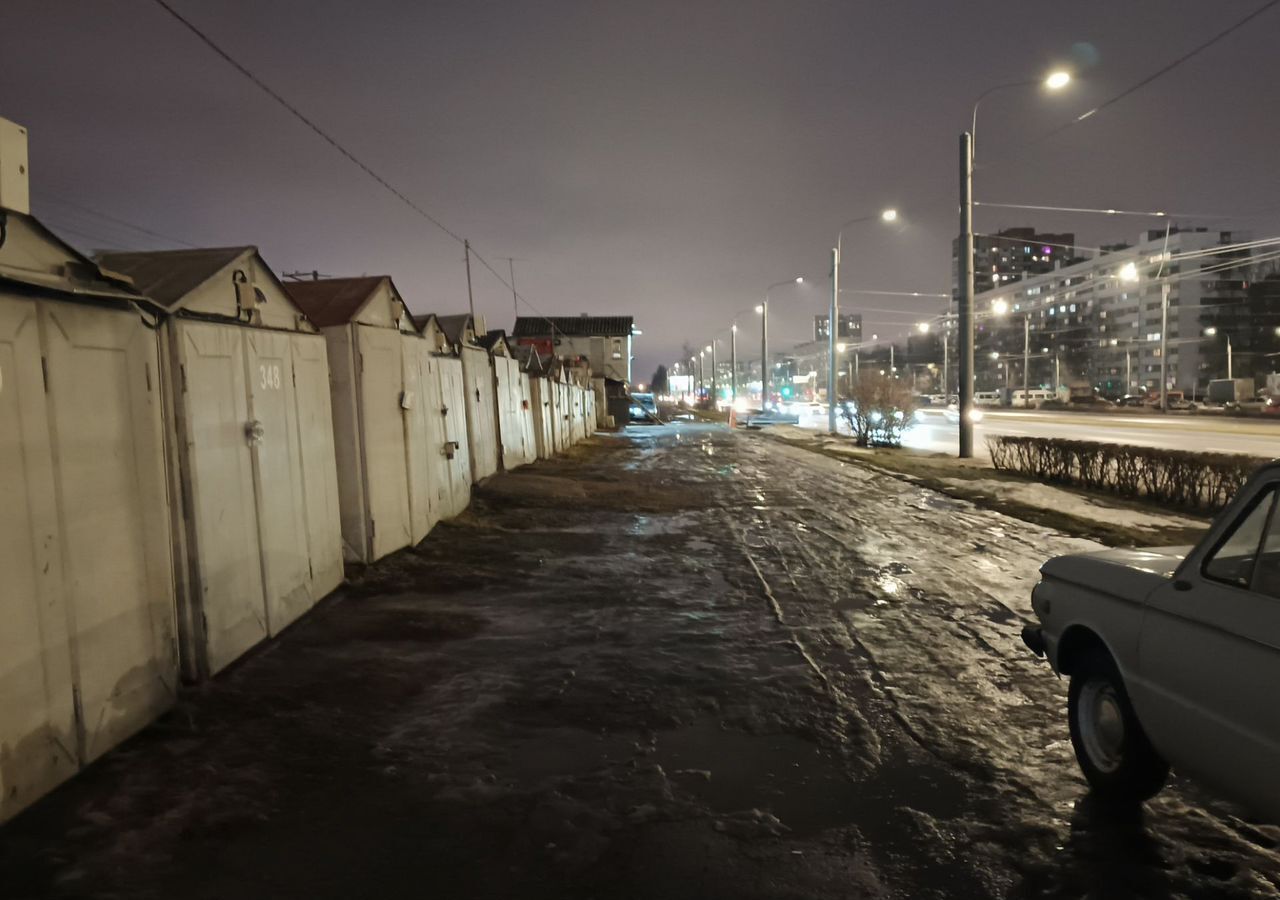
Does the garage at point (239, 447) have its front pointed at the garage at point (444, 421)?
no

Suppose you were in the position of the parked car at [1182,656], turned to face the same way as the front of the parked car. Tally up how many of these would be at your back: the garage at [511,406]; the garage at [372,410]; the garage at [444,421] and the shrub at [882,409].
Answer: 0

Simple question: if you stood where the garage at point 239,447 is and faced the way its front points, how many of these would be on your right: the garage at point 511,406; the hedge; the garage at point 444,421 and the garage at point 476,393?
0

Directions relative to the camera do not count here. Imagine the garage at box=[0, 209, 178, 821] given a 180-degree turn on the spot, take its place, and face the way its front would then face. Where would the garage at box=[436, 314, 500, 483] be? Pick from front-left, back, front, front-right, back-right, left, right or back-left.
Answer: right

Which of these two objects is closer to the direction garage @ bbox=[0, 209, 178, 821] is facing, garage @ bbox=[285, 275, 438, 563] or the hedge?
the hedge

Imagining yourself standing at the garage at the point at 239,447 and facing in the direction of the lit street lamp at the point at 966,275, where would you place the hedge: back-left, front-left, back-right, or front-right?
front-right

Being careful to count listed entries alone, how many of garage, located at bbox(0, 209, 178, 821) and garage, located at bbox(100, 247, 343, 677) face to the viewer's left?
0

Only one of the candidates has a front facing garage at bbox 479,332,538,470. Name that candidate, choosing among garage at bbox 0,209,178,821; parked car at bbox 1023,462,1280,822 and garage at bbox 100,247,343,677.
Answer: the parked car

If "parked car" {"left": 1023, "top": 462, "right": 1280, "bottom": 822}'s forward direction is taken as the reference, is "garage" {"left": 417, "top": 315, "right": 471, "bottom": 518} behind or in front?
in front

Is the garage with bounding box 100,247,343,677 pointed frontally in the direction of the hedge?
no

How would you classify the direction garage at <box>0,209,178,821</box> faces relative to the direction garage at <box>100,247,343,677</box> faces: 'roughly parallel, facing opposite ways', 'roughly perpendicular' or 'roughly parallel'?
roughly parallel

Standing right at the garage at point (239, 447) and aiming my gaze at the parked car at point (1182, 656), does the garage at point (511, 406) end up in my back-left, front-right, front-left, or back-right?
back-left

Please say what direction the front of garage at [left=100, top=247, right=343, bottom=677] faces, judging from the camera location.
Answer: facing the viewer and to the right of the viewer

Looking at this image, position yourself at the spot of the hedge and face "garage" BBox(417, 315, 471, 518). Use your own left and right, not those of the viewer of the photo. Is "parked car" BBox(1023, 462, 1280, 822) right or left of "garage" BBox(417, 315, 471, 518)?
left

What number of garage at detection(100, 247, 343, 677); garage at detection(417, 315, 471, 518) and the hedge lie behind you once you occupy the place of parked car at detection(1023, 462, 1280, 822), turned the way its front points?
0

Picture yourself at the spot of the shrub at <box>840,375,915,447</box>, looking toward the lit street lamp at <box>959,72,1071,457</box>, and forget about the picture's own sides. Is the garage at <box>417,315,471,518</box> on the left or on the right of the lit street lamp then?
right

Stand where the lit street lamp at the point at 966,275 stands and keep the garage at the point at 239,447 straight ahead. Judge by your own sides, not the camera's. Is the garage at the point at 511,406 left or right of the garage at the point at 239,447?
right

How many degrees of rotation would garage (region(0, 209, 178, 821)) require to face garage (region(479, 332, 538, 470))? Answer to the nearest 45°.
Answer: approximately 90° to its left

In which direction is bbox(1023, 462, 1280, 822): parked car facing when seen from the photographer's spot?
facing away from the viewer and to the left of the viewer
